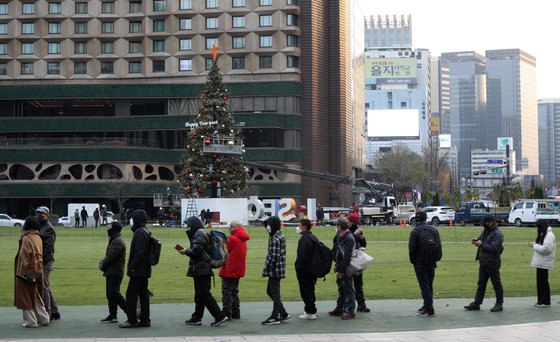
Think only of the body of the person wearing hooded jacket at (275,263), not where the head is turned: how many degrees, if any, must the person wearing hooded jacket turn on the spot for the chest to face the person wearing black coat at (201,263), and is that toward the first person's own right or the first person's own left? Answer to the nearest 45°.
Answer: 0° — they already face them

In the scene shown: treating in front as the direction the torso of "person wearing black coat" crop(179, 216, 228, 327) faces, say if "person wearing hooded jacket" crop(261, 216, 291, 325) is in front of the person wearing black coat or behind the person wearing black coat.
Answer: behind

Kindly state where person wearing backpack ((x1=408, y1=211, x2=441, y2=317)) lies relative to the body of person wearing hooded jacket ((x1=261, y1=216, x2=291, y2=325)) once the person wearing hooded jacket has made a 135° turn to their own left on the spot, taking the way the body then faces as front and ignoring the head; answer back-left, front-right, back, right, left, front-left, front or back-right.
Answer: front-left

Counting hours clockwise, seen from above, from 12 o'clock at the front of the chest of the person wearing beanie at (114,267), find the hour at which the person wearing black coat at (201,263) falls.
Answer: The person wearing black coat is roughly at 7 o'clock from the person wearing beanie.

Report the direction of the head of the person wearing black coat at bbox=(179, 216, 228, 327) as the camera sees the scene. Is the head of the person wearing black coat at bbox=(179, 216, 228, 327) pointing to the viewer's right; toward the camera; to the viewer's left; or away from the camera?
to the viewer's left

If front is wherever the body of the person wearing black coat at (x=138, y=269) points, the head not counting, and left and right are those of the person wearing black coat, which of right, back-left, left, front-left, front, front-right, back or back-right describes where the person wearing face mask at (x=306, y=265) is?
back

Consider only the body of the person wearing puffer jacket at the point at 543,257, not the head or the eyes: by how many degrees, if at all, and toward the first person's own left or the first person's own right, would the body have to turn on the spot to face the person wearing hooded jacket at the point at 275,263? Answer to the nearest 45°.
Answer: approximately 45° to the first person's own left

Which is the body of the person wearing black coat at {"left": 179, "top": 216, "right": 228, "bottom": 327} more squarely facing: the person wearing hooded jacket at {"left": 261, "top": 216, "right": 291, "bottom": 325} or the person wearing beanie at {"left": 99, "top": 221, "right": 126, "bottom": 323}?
the person wearing beanie

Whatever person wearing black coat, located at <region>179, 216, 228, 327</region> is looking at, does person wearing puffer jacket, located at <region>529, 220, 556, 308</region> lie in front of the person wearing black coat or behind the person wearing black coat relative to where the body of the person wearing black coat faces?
behind

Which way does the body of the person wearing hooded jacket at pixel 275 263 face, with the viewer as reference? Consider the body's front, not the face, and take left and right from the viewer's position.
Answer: facing to the left of the viewer

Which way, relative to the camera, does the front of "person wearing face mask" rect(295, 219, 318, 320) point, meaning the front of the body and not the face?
to the viewer's left

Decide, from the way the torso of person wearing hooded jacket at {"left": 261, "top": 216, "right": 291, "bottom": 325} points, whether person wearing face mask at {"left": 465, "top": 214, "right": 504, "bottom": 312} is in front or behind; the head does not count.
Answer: behind

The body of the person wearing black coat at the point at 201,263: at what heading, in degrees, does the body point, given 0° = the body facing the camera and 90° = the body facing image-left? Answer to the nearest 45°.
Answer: approximately 90°

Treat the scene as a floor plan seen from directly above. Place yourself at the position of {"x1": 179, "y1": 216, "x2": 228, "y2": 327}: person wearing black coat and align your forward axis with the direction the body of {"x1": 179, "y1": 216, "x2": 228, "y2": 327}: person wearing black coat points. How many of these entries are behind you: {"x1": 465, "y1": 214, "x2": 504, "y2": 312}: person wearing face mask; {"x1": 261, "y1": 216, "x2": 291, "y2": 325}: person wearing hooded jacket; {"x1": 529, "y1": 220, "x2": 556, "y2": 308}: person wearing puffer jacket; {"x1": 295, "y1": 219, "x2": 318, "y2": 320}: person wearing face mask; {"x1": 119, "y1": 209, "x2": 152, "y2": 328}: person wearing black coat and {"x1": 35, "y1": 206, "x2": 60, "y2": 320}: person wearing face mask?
4

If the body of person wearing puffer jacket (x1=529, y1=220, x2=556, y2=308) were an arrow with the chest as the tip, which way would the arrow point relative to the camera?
to the viewer's left

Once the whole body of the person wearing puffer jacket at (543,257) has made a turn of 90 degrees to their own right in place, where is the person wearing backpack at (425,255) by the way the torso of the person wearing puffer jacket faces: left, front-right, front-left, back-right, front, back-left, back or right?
back-left
